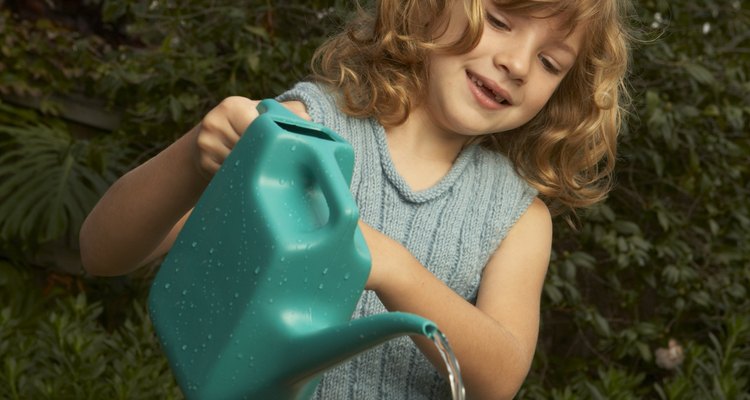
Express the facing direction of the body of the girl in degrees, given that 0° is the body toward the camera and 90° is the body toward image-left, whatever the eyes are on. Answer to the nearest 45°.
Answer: approximately 0°

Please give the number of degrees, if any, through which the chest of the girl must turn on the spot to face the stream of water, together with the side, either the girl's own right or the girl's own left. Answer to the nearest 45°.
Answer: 0° — they already face it
